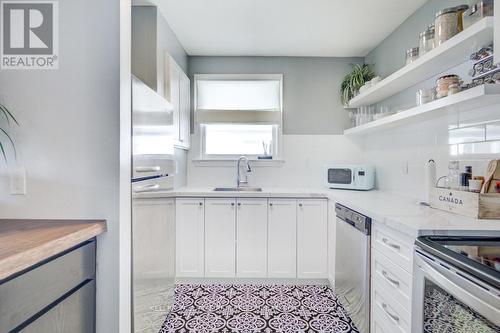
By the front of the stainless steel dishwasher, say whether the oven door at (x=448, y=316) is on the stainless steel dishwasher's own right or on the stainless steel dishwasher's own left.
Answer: on the stainless steel dishwasher's own left

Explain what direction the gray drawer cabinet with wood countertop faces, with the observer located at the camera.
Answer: facing the viewer and to the right of the viewer

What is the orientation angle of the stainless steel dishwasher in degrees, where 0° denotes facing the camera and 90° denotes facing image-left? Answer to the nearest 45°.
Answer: approximately 45°

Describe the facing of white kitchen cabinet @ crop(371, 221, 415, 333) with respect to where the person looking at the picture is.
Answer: facing the viewer and to the left of the viewer

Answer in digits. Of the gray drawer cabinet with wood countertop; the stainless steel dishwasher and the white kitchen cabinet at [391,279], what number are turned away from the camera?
0

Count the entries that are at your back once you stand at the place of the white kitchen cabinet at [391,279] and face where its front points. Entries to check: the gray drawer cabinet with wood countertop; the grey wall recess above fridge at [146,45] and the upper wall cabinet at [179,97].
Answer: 0

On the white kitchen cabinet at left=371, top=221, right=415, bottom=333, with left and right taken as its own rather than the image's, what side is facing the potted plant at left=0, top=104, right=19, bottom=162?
front

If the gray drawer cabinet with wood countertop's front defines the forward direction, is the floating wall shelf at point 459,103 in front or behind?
in front

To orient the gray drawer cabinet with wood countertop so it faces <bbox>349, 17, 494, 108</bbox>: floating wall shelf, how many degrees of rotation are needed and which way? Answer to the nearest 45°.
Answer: approximately 45° to its left

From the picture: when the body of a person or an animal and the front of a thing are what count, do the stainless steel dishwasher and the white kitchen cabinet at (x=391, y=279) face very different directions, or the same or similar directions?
same or similar directions

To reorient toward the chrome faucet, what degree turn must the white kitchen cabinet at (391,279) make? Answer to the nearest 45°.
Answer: approximately 90° to its right

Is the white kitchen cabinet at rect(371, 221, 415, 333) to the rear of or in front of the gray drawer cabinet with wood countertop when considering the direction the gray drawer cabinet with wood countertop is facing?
in front

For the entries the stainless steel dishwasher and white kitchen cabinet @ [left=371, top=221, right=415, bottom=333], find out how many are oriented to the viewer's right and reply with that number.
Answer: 0
